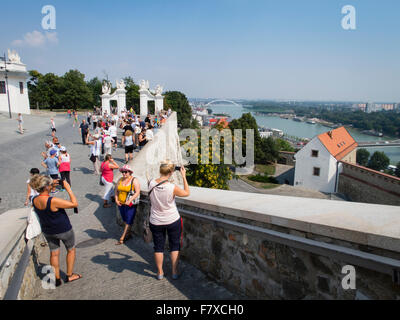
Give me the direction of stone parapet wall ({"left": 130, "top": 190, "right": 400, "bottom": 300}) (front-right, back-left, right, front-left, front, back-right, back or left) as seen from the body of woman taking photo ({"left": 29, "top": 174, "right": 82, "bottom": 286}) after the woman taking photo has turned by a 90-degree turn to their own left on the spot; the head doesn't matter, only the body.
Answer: back

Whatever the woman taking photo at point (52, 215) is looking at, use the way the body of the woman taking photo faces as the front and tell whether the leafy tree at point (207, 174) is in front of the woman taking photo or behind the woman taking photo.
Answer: in front

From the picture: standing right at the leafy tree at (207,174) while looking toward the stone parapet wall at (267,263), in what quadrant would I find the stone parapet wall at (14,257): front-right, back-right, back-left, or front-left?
front-right

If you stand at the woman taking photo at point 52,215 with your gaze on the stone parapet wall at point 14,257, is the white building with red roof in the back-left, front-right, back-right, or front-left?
back-right

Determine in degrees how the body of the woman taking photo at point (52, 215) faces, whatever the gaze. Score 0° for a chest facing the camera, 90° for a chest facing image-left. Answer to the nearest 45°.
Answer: approximately 225°

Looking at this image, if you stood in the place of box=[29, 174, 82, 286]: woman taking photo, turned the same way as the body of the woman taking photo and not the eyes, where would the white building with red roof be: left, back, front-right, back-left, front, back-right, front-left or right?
front

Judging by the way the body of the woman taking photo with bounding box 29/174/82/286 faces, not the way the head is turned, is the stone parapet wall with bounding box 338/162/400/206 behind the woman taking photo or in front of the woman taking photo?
in front

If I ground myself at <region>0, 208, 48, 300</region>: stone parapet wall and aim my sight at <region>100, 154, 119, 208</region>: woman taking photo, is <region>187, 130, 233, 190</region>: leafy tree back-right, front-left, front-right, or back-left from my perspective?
front-right

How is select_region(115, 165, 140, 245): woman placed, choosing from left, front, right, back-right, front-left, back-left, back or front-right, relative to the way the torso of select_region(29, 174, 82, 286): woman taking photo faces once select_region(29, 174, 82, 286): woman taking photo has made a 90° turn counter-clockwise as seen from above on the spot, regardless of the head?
right
